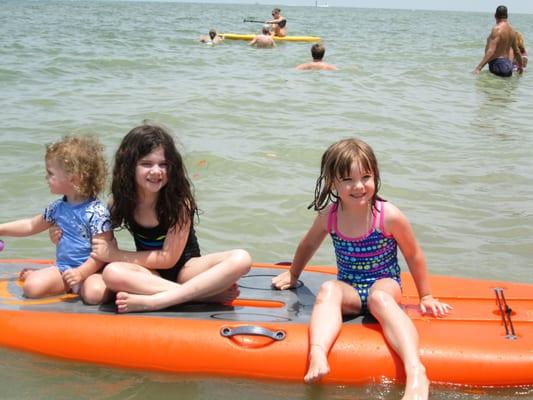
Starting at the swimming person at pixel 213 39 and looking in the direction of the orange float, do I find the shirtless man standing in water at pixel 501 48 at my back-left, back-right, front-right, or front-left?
front-left

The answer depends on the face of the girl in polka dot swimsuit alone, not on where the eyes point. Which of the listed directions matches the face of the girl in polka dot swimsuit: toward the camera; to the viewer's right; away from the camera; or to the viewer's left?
toward the camera

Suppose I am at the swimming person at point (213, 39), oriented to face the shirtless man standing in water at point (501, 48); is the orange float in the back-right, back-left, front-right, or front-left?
front-right

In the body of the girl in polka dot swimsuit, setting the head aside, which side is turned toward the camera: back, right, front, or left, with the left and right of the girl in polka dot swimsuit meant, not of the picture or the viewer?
front

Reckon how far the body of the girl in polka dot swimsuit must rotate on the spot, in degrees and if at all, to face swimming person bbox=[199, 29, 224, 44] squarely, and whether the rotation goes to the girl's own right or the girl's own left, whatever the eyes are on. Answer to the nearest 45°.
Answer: approximately 180°

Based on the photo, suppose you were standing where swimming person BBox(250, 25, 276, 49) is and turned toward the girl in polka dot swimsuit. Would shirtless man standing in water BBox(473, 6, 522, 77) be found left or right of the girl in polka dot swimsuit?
left

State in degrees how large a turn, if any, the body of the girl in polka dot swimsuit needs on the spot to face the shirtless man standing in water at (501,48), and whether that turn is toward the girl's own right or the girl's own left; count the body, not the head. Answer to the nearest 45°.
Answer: approximately 180°

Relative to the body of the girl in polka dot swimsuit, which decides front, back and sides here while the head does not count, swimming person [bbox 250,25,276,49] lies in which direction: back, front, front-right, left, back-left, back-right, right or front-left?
back
